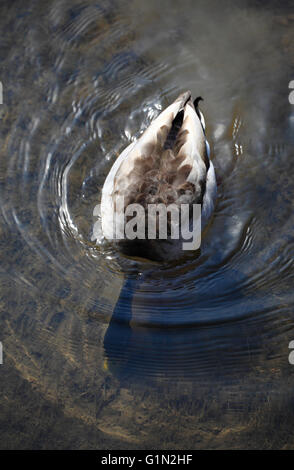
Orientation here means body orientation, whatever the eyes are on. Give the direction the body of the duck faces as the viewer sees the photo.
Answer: toward the camera
